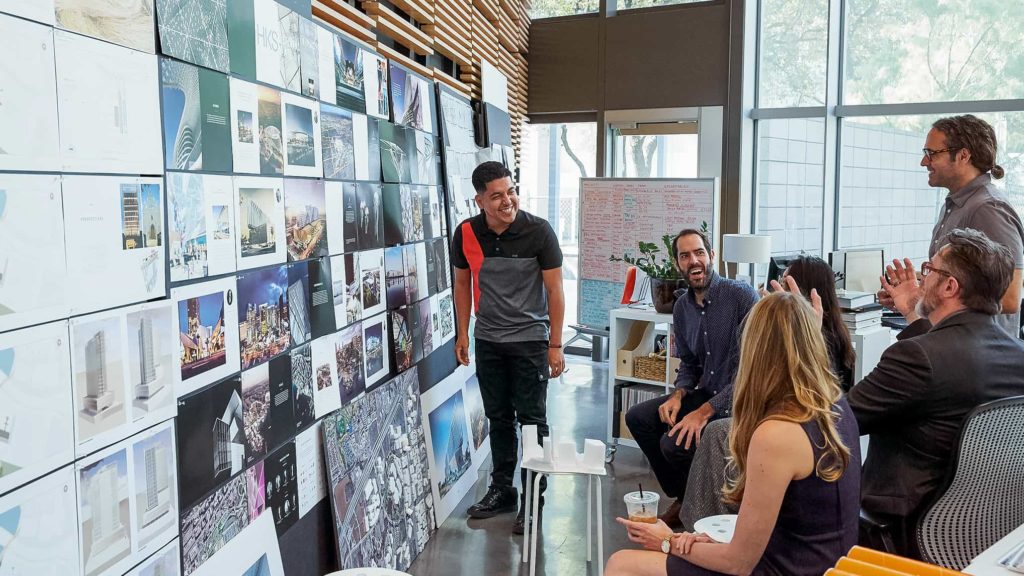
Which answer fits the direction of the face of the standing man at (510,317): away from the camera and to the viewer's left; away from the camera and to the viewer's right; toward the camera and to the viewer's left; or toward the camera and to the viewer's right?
toward the camera and to the viewer's right

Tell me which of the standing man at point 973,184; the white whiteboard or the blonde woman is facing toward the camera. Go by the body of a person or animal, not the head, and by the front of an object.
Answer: the white whiteboard

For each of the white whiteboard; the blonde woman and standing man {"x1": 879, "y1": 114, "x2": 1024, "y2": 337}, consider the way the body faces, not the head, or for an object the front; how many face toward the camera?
1

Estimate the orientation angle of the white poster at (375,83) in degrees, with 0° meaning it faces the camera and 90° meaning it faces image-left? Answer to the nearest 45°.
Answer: approximately 315°

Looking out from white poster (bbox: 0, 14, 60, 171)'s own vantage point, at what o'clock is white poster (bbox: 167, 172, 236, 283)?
white poster (bbox: 167, 172, 236, 283) is roughly at 9 o'clock from white poster (bbox: 0, 14, 60, 171).

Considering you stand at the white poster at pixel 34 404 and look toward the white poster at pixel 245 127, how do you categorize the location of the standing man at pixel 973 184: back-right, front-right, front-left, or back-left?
front-right

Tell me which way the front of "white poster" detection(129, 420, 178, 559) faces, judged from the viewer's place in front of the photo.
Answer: facing the viewer and to the right of the viewer

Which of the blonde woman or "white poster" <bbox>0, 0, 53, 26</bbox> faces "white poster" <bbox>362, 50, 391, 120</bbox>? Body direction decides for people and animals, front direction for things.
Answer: the blonde woman

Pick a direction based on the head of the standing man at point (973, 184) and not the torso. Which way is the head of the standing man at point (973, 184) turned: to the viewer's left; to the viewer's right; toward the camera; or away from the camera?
to the viewer's left

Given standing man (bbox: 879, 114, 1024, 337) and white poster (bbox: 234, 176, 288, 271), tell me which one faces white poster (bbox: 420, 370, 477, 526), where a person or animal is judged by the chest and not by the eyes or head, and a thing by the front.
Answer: the standing man

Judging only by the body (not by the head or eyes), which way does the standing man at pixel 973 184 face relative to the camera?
to the viewer's left

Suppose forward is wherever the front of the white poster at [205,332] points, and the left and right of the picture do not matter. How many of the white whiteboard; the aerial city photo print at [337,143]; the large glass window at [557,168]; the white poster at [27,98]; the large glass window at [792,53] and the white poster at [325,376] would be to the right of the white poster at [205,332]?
1

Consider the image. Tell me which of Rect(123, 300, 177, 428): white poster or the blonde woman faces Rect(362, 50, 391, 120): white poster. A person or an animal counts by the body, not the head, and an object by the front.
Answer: the blonde woman

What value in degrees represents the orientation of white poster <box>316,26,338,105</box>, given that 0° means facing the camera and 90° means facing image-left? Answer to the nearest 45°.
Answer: approximately 315°

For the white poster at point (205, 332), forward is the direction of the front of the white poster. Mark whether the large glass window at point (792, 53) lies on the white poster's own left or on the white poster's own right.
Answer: on the white poster's own left
